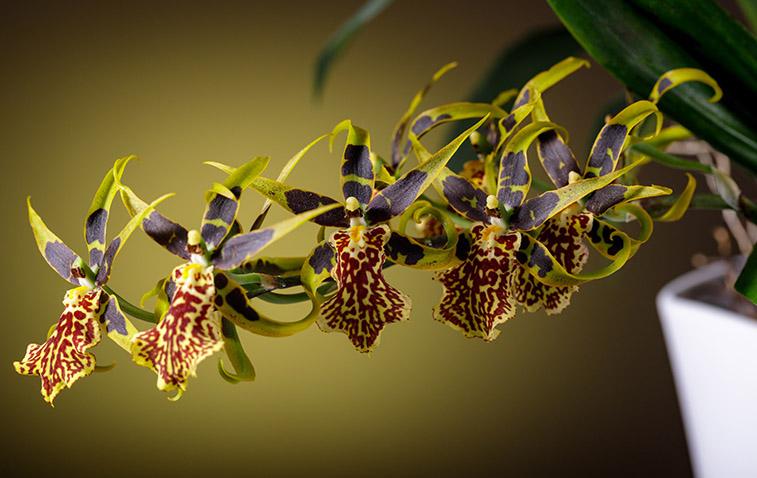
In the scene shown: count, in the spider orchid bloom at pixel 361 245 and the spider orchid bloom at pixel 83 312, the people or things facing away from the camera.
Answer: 0

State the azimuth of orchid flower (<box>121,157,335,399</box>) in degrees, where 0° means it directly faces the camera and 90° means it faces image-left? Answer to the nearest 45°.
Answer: approximately 45°

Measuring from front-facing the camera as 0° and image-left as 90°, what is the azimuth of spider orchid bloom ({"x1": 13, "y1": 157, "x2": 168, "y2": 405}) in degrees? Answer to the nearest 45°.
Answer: approximately 45°

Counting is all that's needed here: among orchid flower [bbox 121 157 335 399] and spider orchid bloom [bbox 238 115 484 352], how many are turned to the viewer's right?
0
